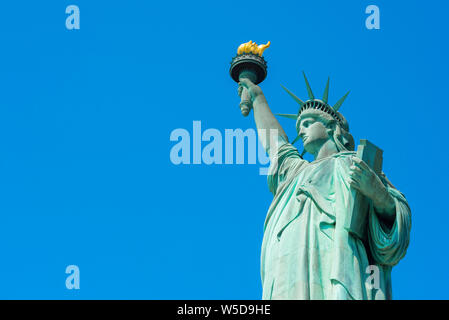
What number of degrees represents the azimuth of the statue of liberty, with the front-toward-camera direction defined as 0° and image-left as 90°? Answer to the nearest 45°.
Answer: approximately 45°
